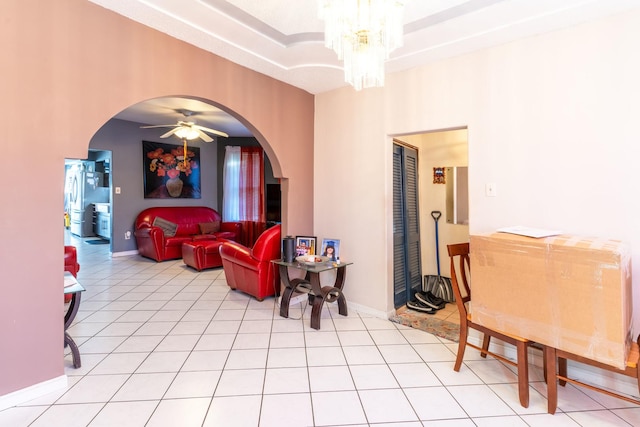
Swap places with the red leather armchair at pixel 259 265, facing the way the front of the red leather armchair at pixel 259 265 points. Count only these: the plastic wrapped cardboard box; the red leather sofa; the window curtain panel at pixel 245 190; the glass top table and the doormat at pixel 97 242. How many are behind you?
2

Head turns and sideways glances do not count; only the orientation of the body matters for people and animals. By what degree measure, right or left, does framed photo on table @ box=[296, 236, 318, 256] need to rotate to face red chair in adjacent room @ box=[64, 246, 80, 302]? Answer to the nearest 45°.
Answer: approximately 90° to its right

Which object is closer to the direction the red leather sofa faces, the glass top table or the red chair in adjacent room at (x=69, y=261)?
the glass top table

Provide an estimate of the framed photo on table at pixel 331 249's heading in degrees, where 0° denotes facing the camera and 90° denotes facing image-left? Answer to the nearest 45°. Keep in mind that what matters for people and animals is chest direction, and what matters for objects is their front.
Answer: approximately 0°

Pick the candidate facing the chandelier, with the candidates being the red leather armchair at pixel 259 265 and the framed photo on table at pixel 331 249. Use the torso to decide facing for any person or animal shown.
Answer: the framed photo on table

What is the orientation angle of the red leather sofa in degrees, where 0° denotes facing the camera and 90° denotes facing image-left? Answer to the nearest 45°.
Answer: approximately 315°

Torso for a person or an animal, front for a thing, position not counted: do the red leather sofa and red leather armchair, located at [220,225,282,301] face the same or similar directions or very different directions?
very different directions

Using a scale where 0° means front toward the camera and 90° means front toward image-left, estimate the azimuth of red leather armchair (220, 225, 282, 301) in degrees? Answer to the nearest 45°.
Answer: approximately 135°

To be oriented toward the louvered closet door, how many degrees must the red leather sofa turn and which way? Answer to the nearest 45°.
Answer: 0° — it already faces it

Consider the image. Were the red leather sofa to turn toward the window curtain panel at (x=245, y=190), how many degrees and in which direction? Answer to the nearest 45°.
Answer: approximately 45° to its left
